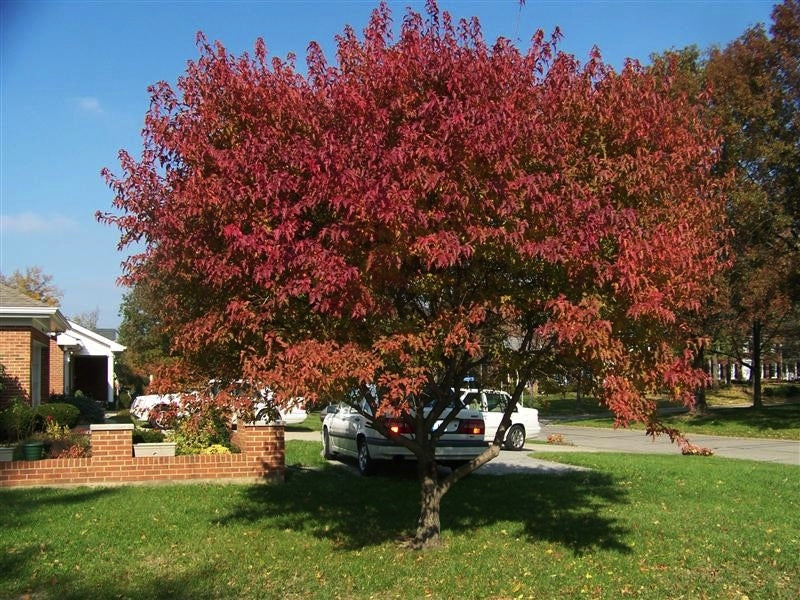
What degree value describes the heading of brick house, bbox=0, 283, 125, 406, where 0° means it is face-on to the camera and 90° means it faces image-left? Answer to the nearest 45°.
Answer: approximately 315°

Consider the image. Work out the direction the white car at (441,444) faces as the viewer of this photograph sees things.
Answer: facing away from the viewer and to the left of the viewer

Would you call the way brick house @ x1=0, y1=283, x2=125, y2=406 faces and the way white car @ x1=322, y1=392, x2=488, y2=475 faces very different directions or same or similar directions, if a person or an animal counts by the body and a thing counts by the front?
very different directions

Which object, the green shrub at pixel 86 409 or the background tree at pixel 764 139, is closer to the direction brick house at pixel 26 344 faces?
the background tree

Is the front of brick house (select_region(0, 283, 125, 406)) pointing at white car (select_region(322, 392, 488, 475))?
yes

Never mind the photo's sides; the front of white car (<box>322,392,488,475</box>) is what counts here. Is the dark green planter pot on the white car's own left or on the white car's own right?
on the white car's own left
